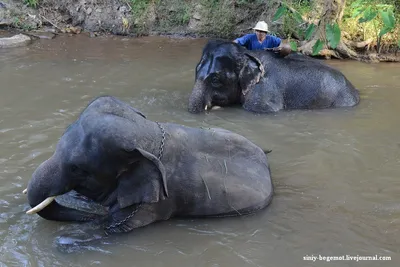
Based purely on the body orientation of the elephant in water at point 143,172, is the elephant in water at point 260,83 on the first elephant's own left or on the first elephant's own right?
on the first elephant's own right

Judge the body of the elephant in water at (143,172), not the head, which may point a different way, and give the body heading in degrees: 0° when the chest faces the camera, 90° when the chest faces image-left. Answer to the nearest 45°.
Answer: approximately 90°

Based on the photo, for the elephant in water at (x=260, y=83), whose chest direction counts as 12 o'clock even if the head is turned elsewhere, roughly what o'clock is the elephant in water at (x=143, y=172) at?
the elephant in water at (x=143, y=172) is roughly at 11 o'clock from the elephant in water at (x=260, y=83).

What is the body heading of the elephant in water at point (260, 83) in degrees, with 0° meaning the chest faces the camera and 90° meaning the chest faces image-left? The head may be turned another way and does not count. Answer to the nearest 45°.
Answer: approximately 45°
